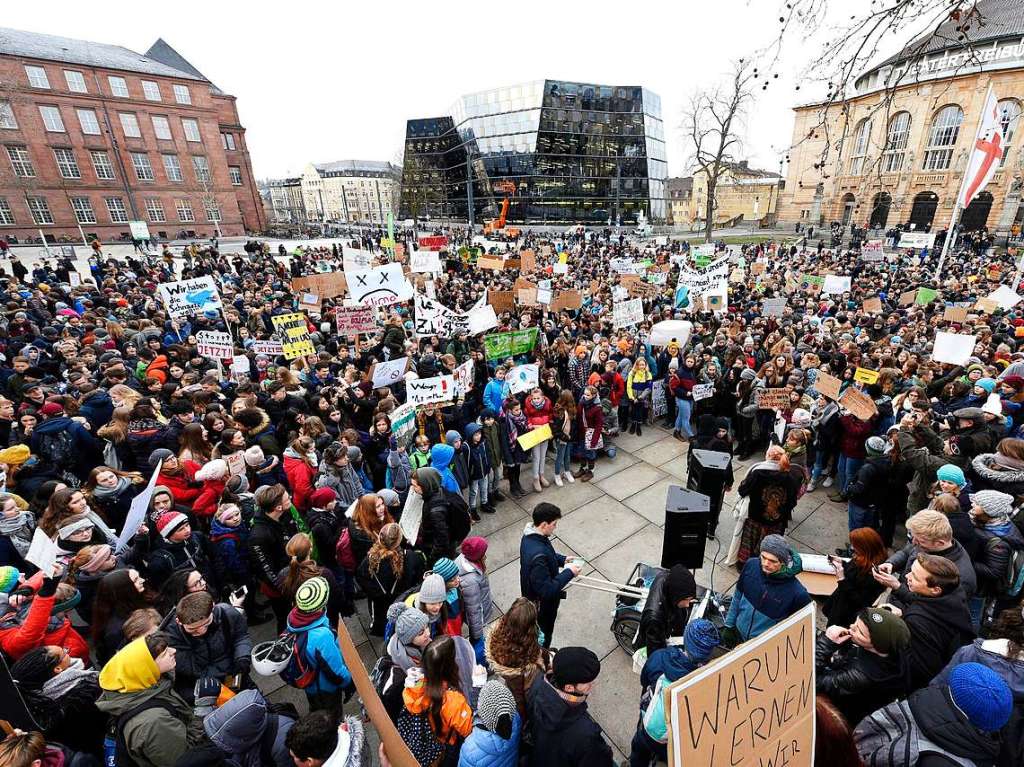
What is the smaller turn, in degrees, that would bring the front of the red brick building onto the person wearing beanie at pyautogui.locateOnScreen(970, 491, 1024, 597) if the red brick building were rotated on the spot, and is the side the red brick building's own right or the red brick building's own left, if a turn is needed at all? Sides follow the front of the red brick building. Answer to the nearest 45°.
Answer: approximately 45° to the red brick building's own right

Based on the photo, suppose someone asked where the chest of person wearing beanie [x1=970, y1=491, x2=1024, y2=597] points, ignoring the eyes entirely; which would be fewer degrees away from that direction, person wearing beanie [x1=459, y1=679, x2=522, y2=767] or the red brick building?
the red brick building

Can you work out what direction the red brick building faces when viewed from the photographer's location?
facing the viewer and to the right of the viewer

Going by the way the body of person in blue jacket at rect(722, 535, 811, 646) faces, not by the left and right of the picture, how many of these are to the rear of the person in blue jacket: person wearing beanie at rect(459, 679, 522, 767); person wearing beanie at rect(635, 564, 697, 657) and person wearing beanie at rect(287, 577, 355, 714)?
0

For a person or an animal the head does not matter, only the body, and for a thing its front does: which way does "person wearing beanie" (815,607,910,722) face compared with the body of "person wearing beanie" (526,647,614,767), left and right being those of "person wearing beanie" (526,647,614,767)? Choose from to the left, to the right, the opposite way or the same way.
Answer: to the left

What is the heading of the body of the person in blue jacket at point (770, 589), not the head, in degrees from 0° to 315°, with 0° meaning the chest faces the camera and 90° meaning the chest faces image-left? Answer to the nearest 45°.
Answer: approximately 45°

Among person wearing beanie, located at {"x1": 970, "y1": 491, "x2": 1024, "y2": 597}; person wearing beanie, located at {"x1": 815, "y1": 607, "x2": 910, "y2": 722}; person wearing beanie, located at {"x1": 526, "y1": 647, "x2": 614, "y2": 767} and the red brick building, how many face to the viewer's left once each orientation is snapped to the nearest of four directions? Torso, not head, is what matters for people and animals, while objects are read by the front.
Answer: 2

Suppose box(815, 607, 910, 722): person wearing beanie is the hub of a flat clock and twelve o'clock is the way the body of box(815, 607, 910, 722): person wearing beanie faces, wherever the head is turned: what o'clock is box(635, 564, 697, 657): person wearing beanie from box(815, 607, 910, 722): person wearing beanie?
box(635, 564, 697, 657): person wearing beanie is roughly at 12 o'clock from box(815, 607, 910, 722): person wearing beanie.

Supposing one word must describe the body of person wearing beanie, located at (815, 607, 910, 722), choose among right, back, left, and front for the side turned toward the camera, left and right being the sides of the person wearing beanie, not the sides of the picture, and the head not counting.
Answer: left

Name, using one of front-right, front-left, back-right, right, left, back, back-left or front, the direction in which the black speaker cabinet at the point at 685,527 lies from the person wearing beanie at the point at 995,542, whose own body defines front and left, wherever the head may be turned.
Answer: front-left

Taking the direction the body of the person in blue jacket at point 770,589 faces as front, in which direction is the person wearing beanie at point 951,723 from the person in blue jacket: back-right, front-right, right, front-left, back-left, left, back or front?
left

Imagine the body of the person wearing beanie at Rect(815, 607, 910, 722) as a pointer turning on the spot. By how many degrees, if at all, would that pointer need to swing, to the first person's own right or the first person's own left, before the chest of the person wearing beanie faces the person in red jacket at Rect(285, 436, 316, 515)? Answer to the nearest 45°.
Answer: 0° — they already face them

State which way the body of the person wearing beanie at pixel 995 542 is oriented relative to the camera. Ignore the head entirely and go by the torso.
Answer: to the viewer's left

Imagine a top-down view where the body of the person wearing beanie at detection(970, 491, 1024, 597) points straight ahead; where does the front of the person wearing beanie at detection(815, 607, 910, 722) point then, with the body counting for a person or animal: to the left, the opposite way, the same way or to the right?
the same way

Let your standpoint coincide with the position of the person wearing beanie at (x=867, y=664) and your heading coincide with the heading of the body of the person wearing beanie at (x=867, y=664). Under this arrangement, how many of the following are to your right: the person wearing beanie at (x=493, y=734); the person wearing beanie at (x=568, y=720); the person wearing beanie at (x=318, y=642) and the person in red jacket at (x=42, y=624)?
0
